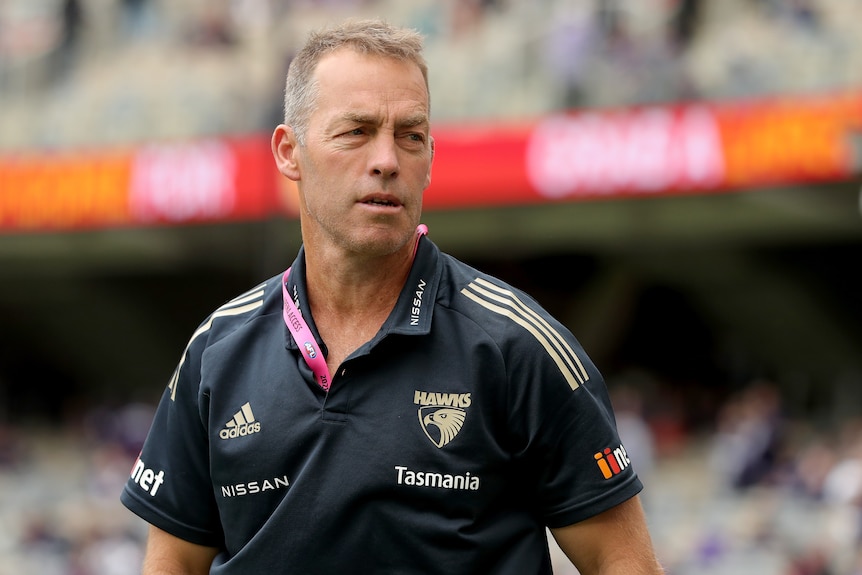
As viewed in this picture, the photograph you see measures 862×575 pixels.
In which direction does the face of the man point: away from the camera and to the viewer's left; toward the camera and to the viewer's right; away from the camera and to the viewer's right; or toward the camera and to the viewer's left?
toward the camera and to the viewer's right

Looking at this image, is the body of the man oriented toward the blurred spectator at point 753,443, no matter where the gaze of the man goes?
no

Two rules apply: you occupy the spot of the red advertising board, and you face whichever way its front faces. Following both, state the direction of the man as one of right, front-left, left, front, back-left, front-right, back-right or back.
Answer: front

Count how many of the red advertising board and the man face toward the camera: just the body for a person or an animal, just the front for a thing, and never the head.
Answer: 2

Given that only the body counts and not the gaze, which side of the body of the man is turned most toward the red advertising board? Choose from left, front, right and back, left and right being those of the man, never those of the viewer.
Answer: back

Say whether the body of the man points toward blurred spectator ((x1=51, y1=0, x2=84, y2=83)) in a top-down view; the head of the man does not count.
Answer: no

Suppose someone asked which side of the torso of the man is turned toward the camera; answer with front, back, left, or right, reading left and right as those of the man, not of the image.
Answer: front

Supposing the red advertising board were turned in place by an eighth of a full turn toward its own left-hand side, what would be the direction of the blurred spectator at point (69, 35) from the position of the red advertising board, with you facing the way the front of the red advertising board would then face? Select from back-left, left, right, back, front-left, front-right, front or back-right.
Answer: back

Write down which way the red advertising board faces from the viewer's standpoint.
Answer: facing the viewer

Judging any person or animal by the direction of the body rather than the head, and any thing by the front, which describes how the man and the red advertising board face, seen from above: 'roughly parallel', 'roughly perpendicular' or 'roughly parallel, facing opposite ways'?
roughly parallel
